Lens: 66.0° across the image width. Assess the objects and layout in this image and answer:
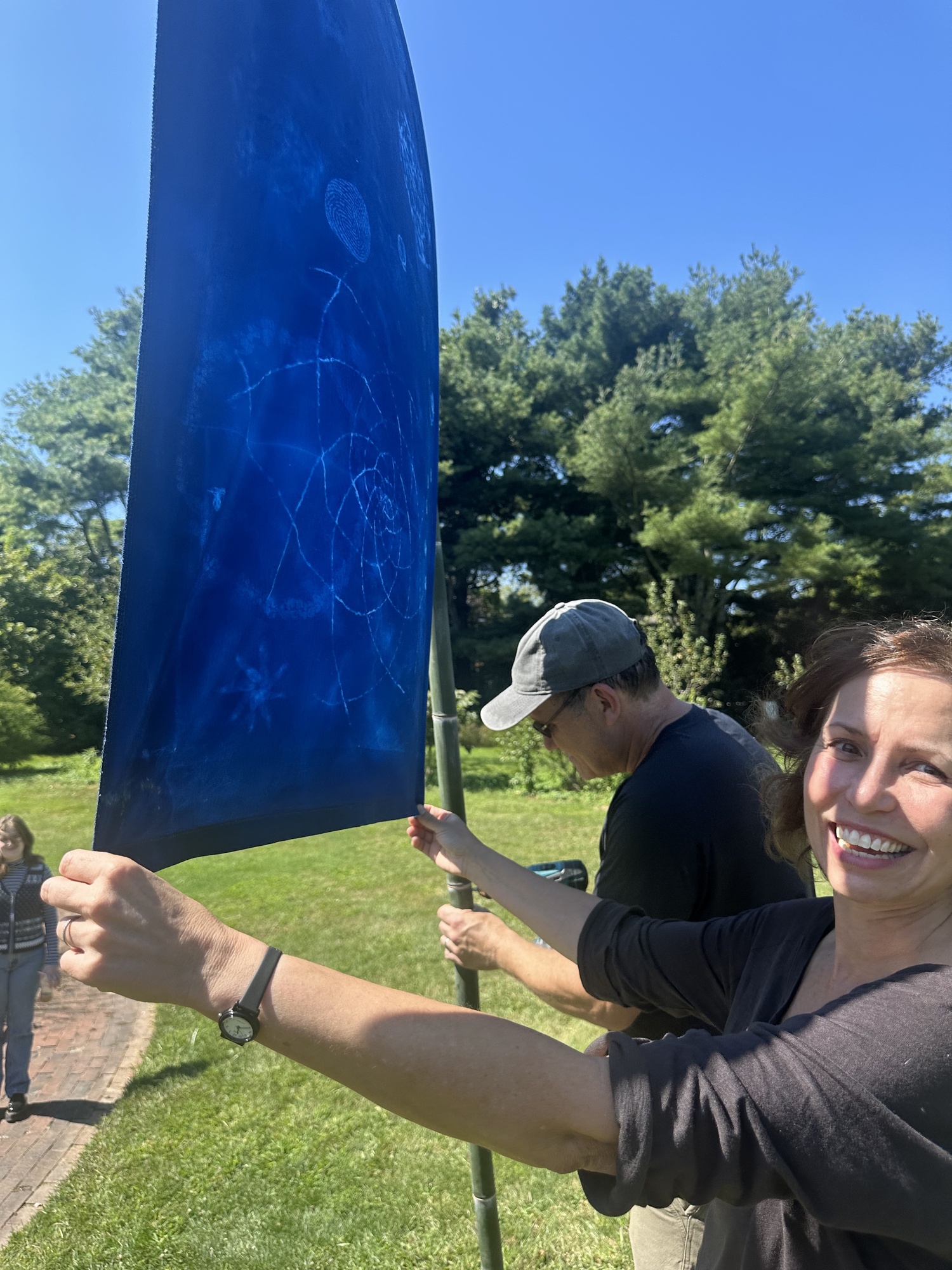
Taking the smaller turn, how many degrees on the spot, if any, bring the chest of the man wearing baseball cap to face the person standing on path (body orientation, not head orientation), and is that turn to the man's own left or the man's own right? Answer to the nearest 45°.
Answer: approximately 45° to the man's own right

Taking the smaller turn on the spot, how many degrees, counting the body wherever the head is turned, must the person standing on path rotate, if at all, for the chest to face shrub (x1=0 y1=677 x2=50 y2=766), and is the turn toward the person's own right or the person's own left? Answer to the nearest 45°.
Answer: approximately 180°

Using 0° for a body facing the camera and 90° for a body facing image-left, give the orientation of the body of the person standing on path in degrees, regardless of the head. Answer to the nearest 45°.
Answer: approximately 0°

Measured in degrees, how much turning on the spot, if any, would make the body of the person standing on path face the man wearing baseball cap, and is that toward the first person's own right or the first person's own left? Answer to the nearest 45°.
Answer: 0° — they already face them

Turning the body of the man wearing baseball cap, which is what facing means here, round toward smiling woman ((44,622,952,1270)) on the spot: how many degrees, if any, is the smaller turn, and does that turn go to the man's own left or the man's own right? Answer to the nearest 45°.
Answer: approximately 90° to the man's own left

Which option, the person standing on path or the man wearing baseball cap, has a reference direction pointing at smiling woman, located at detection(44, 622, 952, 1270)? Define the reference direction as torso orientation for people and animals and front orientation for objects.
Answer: the person standing on path

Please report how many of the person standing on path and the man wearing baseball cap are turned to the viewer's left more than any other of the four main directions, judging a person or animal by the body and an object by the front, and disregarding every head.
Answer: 1

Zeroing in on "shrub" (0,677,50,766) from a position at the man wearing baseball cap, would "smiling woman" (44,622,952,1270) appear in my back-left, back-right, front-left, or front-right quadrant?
back-left

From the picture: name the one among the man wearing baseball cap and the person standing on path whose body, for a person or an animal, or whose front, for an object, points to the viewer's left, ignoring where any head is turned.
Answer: the man wearing baseball cap

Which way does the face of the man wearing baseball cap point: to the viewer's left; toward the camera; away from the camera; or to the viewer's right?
to the viewer's left

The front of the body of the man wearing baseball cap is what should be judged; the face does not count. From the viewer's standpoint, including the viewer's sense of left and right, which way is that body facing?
facing to the left of the viewer
